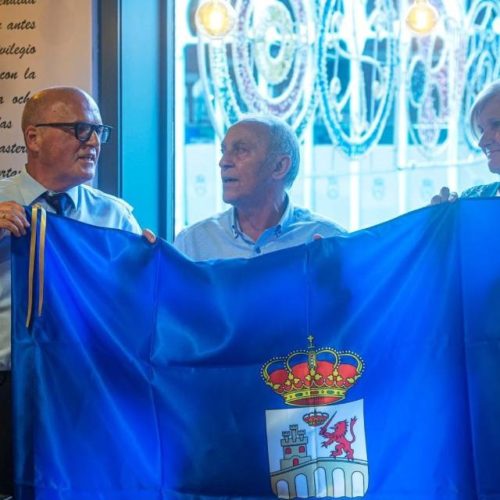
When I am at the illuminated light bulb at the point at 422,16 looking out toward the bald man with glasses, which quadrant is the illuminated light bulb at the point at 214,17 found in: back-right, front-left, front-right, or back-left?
front-right

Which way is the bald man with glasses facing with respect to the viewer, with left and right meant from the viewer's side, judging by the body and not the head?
facing the viewer and to the right of the viewer

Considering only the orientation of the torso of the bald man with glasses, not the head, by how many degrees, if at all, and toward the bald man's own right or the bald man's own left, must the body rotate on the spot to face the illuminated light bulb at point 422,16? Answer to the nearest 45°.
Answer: approximately 90° to the bald man's own left

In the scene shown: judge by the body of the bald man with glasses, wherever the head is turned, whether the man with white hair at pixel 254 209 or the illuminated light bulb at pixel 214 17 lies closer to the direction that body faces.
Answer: the man with white hair

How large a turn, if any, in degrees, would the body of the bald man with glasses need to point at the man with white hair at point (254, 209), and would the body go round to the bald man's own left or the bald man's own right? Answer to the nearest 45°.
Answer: approximately 45° to the bald man's own left

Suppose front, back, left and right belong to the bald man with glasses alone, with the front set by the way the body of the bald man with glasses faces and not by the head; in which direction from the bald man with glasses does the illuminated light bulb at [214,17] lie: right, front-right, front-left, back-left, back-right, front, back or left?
left

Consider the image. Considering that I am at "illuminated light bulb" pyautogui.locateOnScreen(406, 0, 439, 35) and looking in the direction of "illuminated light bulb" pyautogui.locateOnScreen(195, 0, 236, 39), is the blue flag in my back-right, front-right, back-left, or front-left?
front-left
